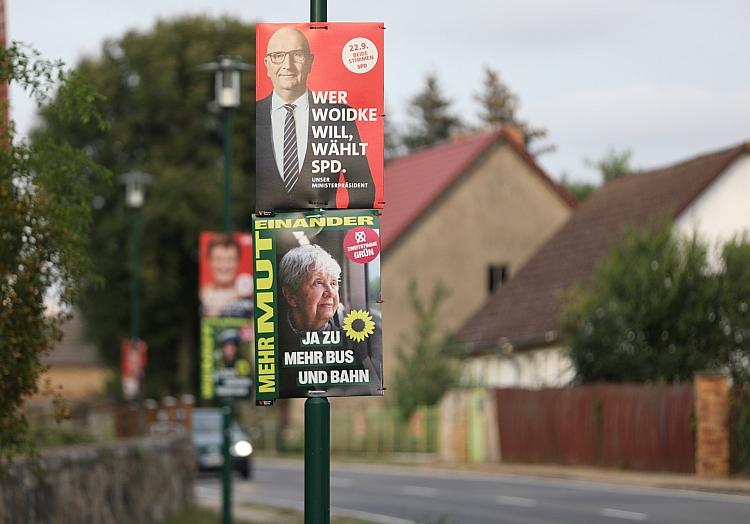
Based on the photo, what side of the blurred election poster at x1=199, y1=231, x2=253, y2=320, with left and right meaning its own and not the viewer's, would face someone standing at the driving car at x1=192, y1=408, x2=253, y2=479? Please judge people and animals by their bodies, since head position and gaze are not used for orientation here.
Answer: back

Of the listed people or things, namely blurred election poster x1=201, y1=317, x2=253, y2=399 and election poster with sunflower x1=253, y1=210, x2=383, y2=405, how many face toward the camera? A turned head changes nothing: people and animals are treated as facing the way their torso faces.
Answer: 2

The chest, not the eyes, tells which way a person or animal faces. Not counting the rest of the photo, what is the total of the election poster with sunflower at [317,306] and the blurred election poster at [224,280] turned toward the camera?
2

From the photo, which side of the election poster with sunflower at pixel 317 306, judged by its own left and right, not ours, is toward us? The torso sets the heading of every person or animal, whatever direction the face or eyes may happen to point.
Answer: front

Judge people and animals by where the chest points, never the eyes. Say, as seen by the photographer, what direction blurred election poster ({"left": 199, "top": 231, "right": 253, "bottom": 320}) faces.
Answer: facing the viewer

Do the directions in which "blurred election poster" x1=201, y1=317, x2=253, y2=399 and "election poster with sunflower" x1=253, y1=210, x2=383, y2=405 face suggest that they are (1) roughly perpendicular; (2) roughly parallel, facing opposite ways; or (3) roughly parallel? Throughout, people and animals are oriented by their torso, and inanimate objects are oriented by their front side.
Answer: roughly parallel

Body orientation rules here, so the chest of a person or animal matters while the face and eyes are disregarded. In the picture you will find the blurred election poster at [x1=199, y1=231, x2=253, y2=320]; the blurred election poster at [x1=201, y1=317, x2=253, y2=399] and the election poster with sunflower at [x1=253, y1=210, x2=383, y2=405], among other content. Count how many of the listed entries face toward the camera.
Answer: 3

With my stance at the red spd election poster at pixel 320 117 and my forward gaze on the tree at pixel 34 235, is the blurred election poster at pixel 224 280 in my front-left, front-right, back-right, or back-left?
front-right

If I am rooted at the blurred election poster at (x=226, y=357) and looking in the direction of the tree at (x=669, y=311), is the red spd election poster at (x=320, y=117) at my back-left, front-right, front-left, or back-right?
back-right

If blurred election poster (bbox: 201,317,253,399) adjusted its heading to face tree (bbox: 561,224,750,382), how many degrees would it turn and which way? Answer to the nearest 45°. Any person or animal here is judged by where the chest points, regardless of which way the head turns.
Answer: approximately 135° to its left

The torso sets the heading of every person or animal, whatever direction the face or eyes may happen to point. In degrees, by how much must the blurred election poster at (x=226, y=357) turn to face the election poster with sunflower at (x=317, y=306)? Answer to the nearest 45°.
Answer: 0° — it already faces it

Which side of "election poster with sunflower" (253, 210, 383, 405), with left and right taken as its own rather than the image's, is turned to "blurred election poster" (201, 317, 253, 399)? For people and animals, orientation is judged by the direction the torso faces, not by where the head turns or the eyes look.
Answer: back

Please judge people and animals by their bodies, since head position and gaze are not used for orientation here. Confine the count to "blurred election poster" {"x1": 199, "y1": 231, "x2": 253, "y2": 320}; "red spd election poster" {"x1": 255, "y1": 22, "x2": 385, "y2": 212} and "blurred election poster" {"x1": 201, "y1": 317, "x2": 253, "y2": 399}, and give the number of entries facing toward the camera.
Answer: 3

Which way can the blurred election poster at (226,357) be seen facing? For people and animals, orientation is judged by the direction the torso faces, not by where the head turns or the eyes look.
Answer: toward the camera

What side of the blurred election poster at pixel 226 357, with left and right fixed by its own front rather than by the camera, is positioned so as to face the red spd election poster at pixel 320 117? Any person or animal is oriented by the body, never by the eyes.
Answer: front
